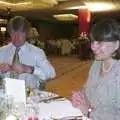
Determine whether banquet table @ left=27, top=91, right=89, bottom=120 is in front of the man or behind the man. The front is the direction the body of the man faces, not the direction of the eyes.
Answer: in front

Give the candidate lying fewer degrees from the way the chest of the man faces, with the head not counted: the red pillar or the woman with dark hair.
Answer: the woman with dark hair

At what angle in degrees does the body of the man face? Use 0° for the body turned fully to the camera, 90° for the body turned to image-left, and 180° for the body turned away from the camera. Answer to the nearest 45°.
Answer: approximately 0°

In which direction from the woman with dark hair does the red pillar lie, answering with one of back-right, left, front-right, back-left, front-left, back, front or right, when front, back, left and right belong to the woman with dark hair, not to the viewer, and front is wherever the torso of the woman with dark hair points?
back-right

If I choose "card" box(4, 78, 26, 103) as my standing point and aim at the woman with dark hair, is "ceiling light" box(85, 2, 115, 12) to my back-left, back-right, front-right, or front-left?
front-left

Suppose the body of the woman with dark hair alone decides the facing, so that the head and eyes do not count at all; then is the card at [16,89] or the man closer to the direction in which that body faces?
the card

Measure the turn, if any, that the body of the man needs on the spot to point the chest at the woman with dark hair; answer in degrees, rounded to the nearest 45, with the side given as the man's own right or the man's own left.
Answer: approximately 45° to the man's own left

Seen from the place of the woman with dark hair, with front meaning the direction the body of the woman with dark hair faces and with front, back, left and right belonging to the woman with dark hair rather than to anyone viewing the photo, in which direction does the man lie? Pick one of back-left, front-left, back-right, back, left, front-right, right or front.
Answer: right

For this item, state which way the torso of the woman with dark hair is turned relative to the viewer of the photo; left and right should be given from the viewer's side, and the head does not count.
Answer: facing the viewer and to the left of the viewer

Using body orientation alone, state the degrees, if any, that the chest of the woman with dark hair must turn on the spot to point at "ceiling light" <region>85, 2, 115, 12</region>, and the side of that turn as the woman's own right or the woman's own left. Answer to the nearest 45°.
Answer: approximately 135° to the woman's own right

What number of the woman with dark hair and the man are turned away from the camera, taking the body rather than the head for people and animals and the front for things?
0

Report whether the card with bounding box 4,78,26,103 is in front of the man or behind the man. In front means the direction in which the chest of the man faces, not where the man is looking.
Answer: in front

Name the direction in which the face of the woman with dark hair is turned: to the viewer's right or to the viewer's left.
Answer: to the viewer's left
